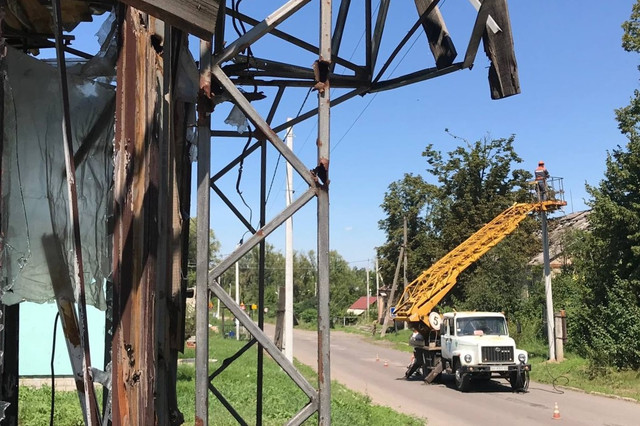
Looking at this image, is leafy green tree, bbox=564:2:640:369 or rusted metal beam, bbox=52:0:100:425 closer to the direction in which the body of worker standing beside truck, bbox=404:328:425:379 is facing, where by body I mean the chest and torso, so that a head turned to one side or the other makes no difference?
the leafy green tree

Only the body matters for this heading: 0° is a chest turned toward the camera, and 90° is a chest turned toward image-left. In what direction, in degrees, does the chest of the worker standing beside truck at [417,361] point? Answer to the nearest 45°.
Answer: approximately 270°

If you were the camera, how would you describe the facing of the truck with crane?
facing the viewer and to the right of the viewer

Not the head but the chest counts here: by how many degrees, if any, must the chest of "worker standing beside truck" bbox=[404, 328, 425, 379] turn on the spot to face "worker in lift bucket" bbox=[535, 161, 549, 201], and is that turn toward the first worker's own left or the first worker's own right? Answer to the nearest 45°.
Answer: approximately 45° to the first worker's own left

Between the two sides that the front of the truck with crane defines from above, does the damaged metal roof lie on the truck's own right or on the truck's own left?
on the truck's own right

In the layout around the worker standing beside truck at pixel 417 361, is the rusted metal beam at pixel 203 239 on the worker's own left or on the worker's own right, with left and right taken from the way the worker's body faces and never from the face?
on the worker's own right

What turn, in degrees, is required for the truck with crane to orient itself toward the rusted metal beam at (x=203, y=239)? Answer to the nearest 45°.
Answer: approximately 45° to its right

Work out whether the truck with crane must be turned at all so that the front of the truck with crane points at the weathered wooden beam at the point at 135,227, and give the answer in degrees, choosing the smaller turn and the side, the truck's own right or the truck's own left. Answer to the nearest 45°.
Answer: approximately 45° to the truck's own right

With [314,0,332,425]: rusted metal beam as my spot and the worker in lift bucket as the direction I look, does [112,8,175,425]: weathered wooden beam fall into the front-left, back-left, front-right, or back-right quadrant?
back-left

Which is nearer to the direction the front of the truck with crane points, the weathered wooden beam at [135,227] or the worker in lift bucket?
the weathered wooden beam

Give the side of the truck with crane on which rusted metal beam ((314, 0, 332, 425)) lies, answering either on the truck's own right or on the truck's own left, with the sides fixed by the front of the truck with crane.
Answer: on the truck's own right
